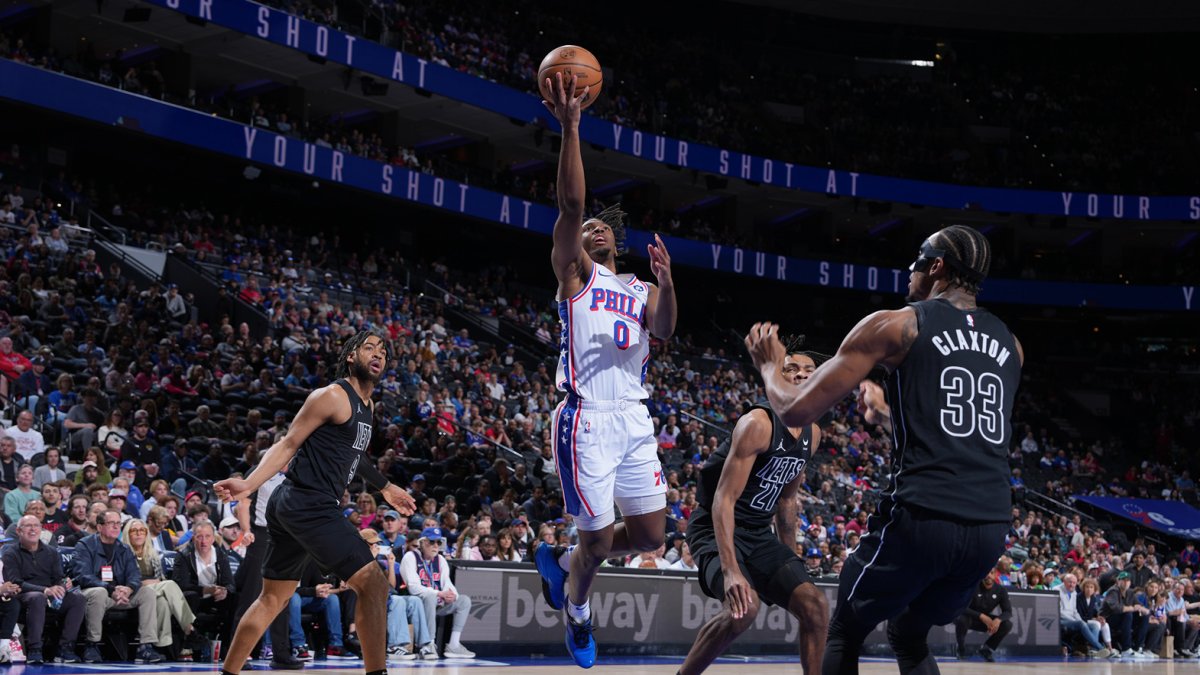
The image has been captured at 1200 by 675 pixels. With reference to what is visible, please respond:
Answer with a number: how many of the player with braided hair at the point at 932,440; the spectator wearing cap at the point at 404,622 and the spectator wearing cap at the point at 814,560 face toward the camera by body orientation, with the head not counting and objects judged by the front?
2

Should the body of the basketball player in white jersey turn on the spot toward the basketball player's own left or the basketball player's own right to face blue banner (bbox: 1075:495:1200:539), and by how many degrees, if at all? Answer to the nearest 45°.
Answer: approximately 90° to the basketball player's own left

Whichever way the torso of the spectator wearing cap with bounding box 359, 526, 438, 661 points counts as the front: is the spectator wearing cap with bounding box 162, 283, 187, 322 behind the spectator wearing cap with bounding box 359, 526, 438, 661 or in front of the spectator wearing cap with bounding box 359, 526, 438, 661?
behind

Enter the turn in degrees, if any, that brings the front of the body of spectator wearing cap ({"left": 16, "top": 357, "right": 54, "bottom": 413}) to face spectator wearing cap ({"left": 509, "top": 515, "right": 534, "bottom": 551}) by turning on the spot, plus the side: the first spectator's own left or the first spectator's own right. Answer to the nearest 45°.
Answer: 0° — they already face them

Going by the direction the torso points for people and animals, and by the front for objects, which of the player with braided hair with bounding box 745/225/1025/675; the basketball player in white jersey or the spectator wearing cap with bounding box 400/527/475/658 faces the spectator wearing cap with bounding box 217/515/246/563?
the player with braided hair

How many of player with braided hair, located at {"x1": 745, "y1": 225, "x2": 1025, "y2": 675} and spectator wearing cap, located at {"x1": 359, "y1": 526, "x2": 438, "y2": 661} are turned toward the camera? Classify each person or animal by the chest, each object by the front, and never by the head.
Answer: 1

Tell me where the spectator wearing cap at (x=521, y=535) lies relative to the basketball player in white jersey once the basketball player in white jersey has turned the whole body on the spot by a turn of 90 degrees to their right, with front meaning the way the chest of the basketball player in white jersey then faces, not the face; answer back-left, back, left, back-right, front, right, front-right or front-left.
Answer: back-right

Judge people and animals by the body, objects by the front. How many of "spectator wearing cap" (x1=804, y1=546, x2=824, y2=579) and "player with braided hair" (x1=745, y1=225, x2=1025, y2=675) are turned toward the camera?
1

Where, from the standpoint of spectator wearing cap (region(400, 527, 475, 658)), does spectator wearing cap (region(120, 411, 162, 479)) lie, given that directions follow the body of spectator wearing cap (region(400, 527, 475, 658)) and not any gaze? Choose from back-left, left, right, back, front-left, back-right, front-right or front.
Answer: back

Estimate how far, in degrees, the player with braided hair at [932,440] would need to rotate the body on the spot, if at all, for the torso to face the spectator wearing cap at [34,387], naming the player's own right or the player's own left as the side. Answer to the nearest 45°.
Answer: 0° — they already face them

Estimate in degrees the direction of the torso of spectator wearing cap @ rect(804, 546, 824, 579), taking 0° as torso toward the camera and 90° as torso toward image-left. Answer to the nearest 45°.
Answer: approximately 0°

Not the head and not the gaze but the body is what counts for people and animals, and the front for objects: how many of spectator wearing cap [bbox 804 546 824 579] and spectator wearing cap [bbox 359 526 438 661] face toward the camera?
2
